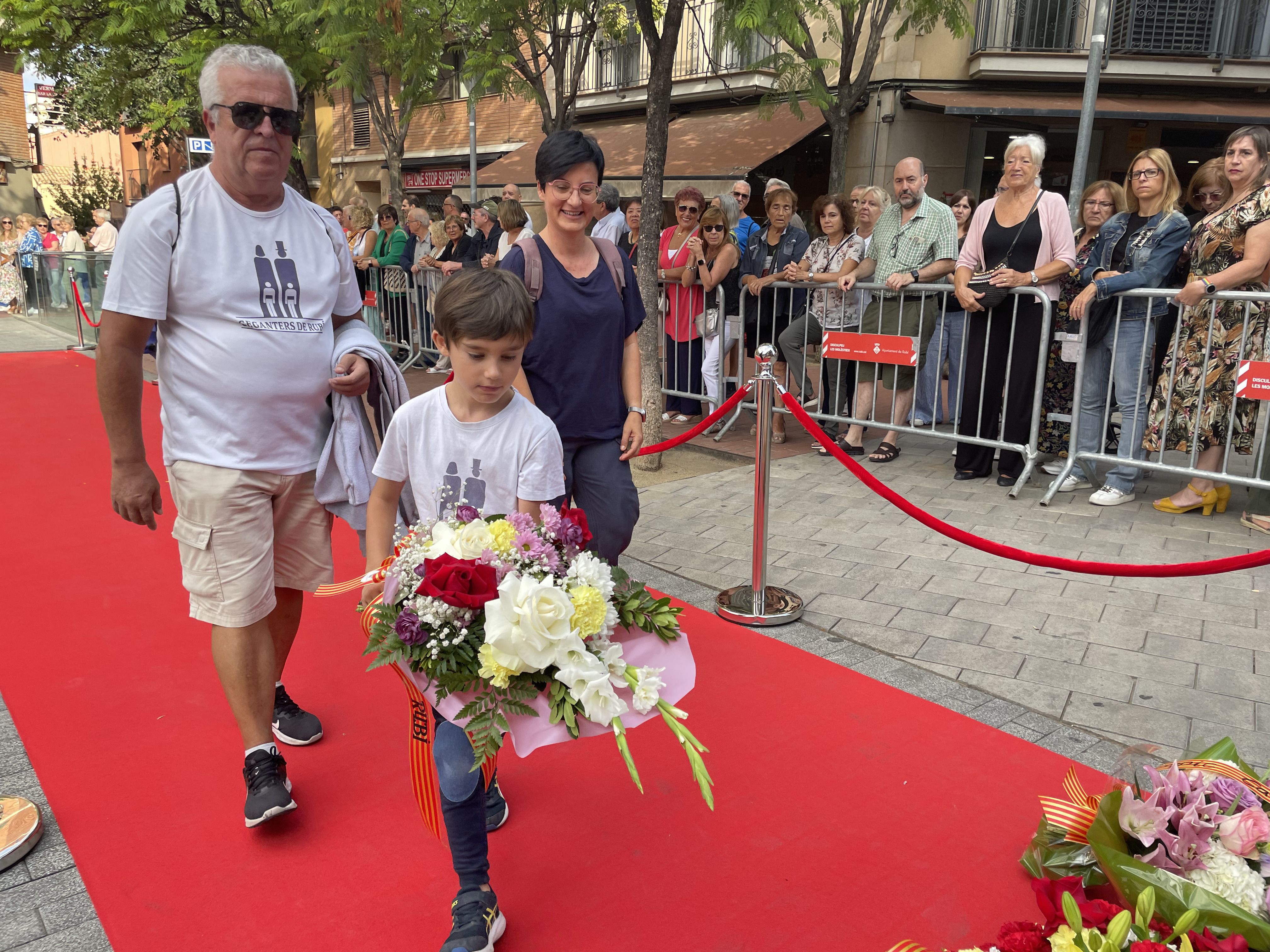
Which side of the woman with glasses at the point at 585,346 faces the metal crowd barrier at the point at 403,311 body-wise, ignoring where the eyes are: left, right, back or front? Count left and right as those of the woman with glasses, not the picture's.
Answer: back

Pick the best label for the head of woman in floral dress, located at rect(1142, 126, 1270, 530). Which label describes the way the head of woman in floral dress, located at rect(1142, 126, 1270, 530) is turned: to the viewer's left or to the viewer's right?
to the viewer's left

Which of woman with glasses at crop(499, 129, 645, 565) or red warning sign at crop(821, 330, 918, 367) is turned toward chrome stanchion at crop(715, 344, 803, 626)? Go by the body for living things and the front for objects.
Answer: the red warning sign

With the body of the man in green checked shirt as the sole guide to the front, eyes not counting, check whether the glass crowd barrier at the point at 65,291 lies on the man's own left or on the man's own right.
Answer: on the man's own right

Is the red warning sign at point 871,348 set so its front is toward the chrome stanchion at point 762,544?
yes

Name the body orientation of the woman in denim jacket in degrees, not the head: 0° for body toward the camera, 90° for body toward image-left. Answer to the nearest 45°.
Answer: approximately 45°
